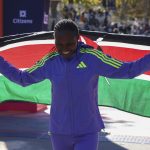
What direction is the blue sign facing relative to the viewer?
toward the camera
